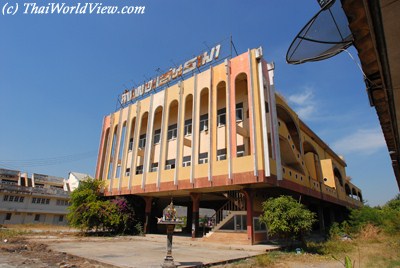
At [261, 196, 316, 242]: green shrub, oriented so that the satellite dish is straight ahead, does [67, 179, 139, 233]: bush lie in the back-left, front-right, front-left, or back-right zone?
back-right

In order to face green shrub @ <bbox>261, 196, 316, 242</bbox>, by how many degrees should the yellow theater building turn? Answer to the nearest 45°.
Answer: approximately 90° to its left

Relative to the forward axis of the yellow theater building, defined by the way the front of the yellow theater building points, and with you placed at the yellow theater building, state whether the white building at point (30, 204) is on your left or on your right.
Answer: on your right

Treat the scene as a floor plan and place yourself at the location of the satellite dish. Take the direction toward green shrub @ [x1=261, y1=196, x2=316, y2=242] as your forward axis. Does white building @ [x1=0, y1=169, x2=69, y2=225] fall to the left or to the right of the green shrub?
left

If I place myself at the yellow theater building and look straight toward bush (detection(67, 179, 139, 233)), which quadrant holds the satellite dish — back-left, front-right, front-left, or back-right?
front-left

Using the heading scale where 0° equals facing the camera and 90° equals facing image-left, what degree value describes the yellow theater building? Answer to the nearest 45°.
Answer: approximately 45°

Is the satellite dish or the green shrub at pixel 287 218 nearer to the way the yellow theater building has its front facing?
the satellite dish

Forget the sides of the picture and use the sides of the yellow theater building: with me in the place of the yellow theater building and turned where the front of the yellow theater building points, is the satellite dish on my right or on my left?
on my left

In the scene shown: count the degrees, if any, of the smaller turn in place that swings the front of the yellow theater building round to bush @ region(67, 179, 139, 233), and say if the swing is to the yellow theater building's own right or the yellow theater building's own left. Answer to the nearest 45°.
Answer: approximately 45° to the yellow theater building's own right
